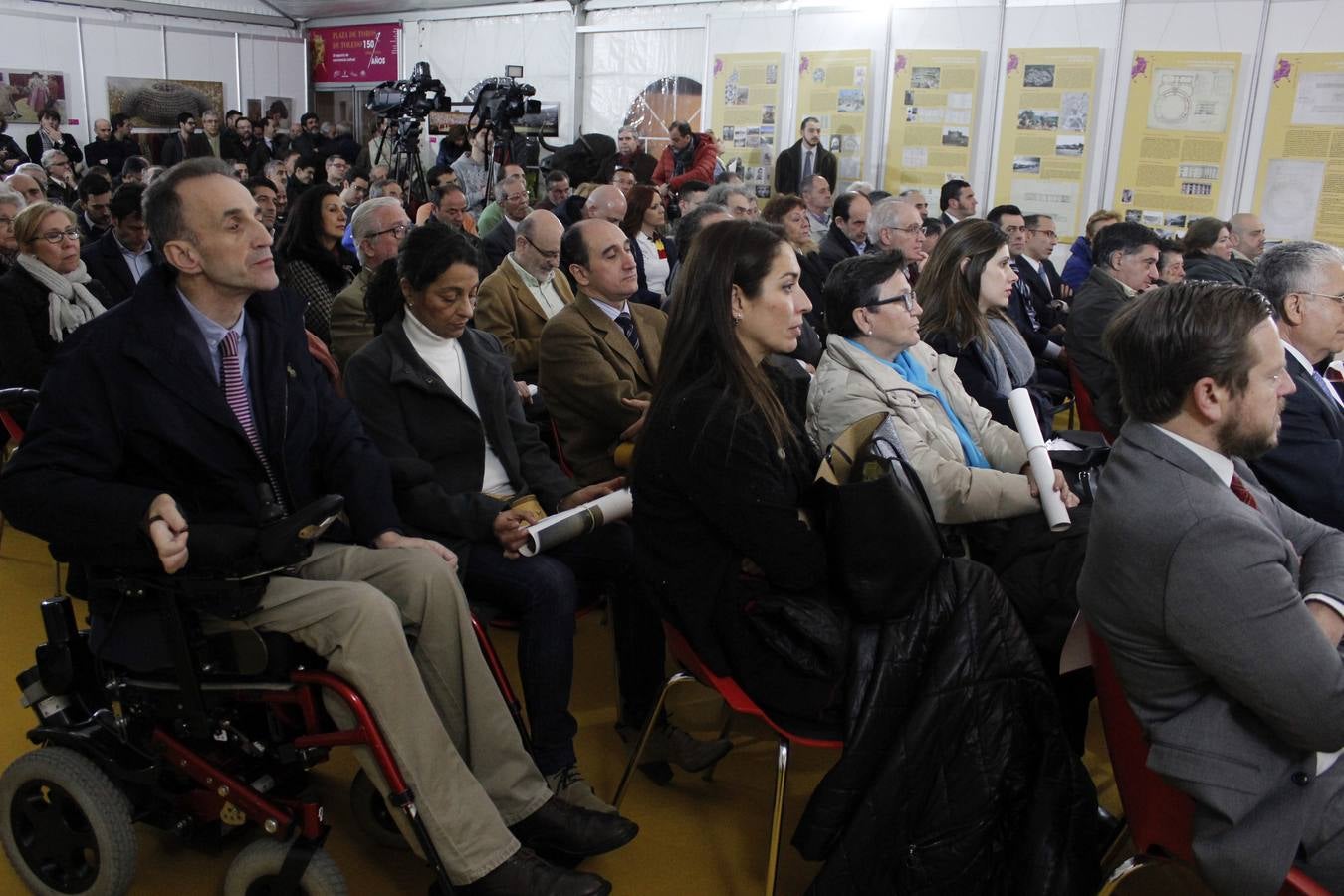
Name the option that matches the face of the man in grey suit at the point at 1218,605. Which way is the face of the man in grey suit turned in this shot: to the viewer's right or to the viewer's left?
to the viewer's right

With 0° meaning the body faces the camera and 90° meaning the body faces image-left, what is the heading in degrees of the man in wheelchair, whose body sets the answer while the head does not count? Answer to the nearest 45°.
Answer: approximately 315°

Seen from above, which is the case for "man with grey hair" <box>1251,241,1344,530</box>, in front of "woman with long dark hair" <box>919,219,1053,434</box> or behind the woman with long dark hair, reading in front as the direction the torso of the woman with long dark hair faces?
in front

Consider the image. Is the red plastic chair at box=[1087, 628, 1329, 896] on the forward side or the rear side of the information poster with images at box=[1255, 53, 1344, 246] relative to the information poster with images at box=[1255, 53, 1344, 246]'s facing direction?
on the forward side

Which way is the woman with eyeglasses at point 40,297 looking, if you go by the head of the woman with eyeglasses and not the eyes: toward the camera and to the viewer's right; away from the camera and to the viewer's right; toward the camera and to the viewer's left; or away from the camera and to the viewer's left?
toward the camera and to the viewer's right

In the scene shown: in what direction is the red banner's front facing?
toward the camera

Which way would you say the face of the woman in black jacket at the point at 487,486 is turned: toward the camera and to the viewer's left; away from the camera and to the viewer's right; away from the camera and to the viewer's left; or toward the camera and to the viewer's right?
toward the camera and to the viewer's right

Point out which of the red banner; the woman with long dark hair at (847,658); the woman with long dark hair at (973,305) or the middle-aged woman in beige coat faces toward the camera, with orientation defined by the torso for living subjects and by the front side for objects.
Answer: the red banner

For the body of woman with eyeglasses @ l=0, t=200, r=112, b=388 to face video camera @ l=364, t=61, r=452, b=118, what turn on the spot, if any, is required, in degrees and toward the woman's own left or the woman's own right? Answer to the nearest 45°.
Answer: approximately 90° to the woman's own left
